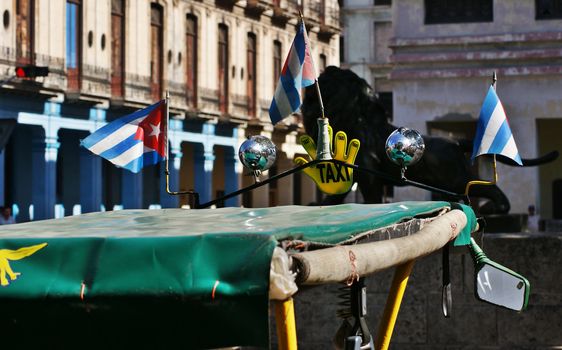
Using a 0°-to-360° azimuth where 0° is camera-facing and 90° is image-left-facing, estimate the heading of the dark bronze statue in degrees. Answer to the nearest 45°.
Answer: approximately 90°

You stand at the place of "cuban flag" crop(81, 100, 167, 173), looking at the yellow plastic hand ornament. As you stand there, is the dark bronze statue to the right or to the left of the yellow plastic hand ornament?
left

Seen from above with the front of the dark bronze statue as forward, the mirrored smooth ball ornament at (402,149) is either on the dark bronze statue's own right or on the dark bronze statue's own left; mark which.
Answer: on the dark bronze statue's own left

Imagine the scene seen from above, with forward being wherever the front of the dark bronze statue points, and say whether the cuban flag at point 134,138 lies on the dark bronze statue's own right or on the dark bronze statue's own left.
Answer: on the dark bronze statue's own left

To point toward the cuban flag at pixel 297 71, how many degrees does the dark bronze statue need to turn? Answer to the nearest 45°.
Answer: approximately 90° to its left

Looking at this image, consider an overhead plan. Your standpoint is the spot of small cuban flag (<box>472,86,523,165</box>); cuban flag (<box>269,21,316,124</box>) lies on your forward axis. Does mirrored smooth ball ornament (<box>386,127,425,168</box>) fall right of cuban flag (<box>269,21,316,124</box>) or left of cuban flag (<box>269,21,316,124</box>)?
left

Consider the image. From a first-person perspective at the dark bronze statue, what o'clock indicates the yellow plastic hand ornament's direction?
The yellow plastic hand ornament is roughly at 9 o'clock from the dark bronze statue.

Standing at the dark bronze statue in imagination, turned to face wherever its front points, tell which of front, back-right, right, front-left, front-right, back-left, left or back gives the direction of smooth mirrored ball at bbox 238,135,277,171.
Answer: left
